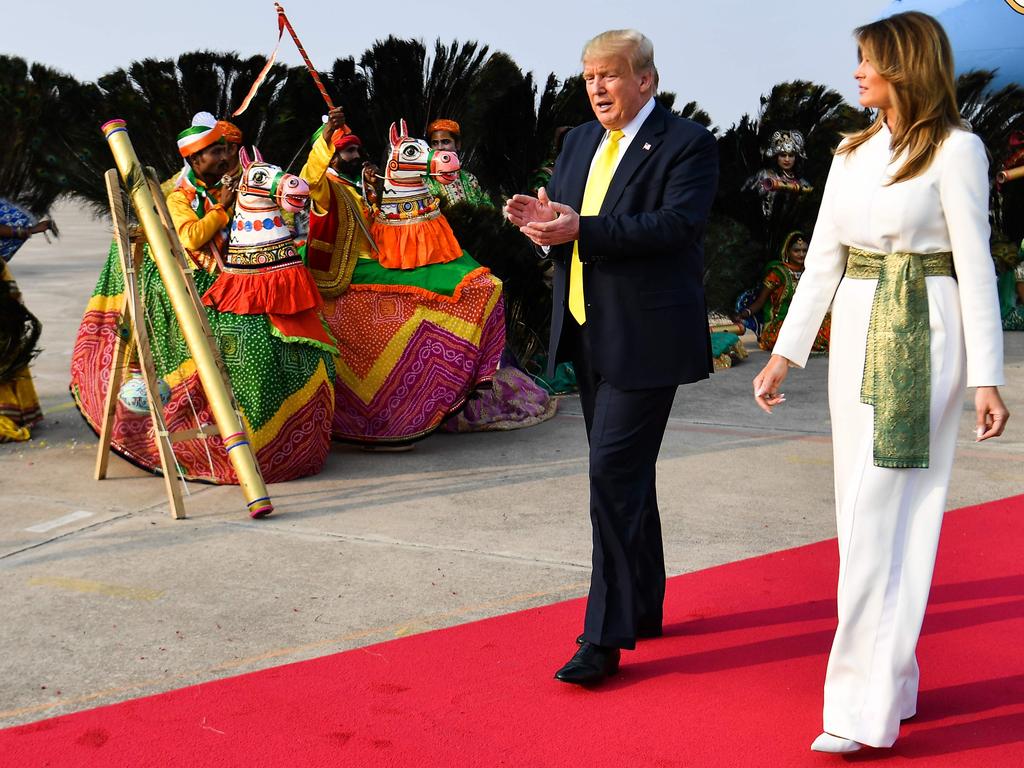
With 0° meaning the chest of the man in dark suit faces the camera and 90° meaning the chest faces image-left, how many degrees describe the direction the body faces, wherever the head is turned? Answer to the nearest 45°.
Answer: approximately 45°

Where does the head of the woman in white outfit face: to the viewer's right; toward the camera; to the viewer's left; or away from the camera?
to the viewer's left

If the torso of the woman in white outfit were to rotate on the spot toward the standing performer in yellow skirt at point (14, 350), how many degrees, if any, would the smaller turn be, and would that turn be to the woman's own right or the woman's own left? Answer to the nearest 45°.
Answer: approximately 90° to the woman's own right

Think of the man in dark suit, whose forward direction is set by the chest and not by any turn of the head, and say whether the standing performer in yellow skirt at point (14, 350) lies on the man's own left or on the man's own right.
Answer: on the man's own right

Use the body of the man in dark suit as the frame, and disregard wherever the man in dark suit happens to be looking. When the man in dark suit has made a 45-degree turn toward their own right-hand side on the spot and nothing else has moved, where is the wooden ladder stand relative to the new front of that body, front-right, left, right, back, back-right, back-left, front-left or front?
front-right

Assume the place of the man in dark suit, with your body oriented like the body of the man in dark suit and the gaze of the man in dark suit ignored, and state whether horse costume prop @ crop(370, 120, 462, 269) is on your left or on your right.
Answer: on your right

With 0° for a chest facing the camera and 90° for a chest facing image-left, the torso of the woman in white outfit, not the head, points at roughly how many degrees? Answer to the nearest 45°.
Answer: approximately 45°

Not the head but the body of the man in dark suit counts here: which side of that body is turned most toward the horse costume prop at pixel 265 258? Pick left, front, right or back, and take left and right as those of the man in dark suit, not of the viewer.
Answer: right

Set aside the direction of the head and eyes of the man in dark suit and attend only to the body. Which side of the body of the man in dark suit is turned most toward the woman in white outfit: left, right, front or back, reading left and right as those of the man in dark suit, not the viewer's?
left

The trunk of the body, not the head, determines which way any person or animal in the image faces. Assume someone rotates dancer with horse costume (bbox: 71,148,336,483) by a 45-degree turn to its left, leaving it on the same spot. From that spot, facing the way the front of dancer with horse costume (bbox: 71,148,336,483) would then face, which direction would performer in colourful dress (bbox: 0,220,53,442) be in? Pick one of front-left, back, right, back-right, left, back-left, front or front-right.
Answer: back-left

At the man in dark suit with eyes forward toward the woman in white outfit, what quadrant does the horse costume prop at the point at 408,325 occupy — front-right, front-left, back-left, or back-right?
back-left

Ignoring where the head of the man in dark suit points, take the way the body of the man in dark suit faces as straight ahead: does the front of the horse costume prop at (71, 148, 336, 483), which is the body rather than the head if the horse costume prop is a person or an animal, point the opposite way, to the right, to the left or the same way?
to the left
